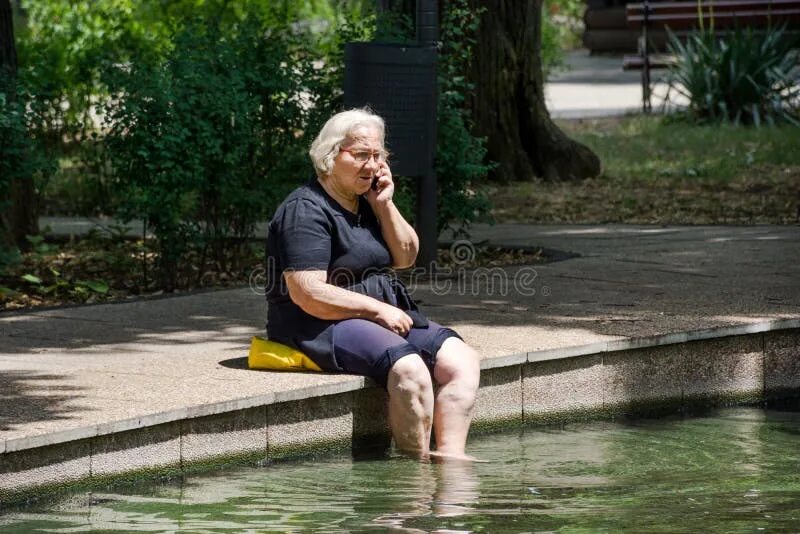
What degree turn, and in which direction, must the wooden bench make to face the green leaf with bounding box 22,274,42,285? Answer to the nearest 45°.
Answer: approximately 180°

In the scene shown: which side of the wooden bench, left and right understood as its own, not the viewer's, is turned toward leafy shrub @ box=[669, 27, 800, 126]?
back

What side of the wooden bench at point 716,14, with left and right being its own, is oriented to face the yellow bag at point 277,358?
back

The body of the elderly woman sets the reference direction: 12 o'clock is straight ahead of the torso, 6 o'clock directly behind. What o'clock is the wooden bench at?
The wooden bench is roughly at 8 o'clock from the elderly woman.

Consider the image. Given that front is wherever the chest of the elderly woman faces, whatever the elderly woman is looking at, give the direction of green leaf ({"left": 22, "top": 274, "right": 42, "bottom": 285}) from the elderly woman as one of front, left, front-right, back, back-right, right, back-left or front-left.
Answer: back

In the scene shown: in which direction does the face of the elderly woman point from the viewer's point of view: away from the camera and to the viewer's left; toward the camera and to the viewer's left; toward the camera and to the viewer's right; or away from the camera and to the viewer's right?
toward the camera and to the viewer's right

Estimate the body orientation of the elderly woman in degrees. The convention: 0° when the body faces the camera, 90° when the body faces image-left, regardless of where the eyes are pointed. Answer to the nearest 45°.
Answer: approximately 315°

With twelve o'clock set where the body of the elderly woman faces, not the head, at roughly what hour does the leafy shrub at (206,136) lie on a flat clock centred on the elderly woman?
The leafy shrub is roughly at 7 o'clock from the elderly woman.

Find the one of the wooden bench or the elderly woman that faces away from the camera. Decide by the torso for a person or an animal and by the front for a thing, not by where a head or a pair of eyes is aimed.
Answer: the wooden bench

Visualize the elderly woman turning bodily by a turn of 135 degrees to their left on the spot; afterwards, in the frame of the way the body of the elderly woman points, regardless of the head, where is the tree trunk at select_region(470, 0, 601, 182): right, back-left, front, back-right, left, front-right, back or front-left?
front
